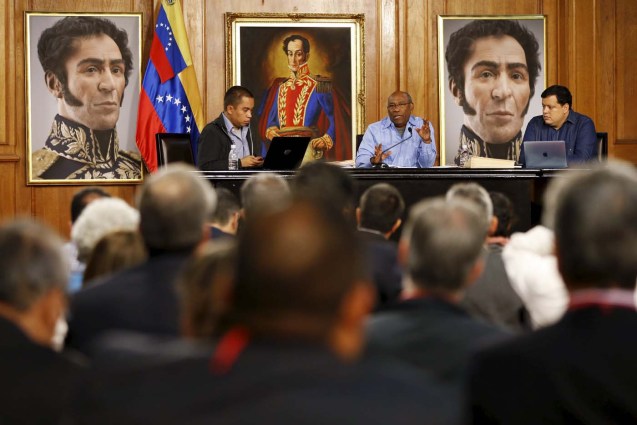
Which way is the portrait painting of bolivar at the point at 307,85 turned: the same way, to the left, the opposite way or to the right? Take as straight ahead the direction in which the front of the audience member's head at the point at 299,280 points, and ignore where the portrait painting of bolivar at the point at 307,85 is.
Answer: the opposite way

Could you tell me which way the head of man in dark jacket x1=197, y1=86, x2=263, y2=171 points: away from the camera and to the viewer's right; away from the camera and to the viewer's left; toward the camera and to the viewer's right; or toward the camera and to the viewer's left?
toward the camera and to the viewer's right

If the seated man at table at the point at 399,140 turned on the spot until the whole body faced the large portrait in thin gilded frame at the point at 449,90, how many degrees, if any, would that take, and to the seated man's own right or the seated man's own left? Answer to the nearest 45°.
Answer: approximately 180°

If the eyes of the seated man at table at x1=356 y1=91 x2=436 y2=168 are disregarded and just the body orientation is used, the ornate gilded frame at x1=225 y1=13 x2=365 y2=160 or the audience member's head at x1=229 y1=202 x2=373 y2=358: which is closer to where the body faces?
the audience member's head

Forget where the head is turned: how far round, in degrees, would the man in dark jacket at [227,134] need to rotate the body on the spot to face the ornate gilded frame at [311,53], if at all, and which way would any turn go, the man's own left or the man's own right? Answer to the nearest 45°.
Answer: approximately 135° to the man's own left

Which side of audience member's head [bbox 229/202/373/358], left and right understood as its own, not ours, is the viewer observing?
back

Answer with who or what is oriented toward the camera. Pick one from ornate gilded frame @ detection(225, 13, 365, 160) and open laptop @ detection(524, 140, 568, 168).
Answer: the ornate gilded frame

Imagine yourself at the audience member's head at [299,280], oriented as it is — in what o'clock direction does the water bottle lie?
The water bottle is roughly at 12 o'clock from the audience member's head.

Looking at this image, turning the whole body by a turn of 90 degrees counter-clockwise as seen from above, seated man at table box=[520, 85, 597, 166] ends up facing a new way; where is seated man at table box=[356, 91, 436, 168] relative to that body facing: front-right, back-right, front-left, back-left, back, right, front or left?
back-right

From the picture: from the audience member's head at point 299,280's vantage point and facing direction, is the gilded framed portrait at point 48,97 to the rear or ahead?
ahead

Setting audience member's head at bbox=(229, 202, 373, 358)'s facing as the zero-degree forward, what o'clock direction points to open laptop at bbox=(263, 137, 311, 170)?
The open laptop is roughly at 12 o'clock from the audience member's head.

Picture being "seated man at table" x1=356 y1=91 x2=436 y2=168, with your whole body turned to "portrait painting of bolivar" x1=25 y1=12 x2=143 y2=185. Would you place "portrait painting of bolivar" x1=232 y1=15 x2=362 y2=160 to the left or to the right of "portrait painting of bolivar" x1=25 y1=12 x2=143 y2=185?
right

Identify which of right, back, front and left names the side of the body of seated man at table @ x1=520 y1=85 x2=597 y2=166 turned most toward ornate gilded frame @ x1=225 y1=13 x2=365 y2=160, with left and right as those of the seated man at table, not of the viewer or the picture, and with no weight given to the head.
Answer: right

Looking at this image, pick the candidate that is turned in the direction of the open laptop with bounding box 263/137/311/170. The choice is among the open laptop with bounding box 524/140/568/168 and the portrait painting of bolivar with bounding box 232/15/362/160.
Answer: the portrait painting of bolivar

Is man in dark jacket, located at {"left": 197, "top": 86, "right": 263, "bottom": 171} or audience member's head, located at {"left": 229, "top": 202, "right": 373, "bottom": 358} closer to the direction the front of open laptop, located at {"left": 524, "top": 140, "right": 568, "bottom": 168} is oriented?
the man in dark jacket

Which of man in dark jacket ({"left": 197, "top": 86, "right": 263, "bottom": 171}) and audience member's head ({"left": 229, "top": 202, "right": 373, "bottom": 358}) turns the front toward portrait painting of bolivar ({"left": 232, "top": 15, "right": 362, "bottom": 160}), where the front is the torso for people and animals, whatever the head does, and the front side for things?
the audience member's head

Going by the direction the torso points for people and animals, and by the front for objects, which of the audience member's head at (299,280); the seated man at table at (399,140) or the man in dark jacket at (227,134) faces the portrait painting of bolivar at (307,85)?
the audience member's head

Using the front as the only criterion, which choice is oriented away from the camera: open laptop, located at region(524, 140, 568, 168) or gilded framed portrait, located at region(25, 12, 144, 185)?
the open laptop

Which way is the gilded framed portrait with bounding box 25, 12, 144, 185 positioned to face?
toward the camera

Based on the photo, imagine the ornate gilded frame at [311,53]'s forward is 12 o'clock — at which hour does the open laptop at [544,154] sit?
The open laptop is roughly at 11 o'clock from the ornate gilded frame.
